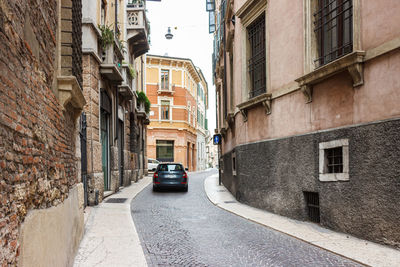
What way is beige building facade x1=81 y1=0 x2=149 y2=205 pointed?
to the viewer's right

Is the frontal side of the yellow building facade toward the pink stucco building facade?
yes

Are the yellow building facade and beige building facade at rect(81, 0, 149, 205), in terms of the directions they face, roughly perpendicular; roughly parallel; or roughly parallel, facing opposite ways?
roughly perpendicular

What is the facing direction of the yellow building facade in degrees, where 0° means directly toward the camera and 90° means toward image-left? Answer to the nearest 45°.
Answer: approximately 0°

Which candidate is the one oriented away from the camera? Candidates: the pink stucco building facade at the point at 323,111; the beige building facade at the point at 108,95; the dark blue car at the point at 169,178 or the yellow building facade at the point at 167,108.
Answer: the dark blue car

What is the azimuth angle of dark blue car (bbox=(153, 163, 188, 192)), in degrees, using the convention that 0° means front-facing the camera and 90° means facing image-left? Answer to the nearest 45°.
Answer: approximately 180°

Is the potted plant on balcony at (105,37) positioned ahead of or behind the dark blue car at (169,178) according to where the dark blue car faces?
behind

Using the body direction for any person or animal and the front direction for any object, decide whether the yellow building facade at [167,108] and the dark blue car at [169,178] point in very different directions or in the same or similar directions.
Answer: very different directions

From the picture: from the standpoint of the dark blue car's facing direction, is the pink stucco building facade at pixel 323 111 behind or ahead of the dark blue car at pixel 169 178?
behind

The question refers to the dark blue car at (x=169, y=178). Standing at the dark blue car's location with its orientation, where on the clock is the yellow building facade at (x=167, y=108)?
The yellow building facade is roughly at 12 o'clock from the dark blue car.

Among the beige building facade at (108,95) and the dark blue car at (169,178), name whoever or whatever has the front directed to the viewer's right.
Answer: the beige building facade

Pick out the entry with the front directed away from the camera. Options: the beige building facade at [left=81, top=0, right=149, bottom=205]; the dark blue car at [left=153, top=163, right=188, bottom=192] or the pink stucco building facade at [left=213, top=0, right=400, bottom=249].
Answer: the dark blue car
